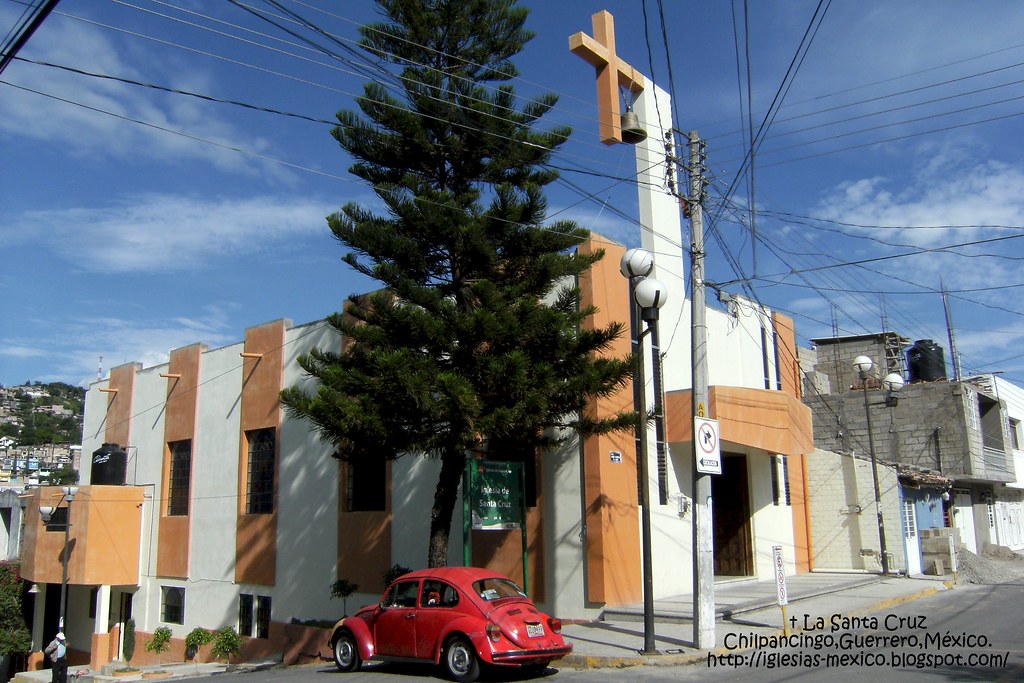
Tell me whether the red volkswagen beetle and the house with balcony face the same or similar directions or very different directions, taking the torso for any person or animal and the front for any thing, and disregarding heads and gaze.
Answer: very different directions

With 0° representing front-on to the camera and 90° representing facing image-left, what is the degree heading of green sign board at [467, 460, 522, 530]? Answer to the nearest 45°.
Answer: approximately 0°

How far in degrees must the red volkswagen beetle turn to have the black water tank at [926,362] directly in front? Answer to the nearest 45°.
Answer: approximately 90° to its right

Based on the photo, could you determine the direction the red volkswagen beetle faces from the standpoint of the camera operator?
facing away from the viewer and to the left of the viewer

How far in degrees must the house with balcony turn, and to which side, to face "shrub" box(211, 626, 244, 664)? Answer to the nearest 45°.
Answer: approximately 90° to its right

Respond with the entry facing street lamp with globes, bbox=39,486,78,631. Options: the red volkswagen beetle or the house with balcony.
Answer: the red volkswagen beetle

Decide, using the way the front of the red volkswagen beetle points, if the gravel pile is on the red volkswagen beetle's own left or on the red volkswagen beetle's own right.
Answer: on the red volkswagen beetle's own right

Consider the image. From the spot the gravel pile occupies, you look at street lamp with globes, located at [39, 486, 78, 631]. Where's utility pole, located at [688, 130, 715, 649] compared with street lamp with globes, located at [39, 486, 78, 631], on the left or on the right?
left

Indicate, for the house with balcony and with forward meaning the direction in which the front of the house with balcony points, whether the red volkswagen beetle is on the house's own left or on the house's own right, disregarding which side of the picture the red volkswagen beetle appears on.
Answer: on the house's own right

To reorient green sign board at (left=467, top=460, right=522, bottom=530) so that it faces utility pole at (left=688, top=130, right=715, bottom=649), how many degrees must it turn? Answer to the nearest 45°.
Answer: approximately 45° to its left

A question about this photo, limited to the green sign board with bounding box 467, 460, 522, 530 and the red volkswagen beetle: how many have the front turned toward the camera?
1
